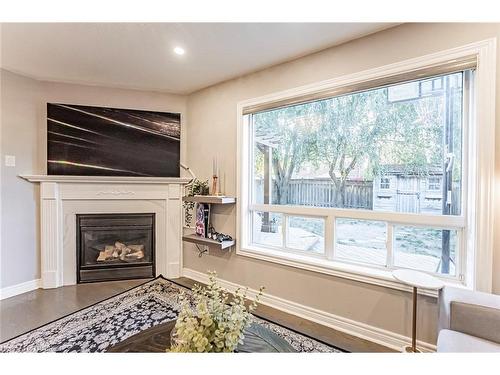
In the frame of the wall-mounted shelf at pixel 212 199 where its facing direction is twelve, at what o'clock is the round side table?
The round side table is roughly at 9 o'clock from the wall-mounted shelf.

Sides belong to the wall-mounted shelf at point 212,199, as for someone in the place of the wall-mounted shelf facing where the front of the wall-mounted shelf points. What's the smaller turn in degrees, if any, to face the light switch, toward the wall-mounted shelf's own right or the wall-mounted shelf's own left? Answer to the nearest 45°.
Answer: approximately 45° to the wall-mounted shelf's own right

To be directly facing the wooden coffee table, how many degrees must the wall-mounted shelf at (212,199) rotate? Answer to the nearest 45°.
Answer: approximately 45° to its left

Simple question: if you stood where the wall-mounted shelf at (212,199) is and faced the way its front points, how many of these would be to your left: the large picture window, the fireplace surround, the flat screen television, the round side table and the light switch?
2

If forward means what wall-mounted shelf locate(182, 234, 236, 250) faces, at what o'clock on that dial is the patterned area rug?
The patterned area rug is roughly at 12 o'clock from the wall-mounted shelf.

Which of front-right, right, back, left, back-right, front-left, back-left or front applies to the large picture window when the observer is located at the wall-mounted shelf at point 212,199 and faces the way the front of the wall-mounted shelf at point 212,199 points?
left

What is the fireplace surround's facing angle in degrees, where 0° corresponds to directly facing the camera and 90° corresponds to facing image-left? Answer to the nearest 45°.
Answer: approximately 0°

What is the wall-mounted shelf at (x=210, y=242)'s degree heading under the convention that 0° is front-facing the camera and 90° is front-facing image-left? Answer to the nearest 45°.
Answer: approximately 45°

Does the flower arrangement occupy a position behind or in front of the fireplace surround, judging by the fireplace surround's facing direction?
in front

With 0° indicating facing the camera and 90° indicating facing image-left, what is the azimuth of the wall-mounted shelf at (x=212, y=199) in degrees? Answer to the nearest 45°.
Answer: approximately 45°

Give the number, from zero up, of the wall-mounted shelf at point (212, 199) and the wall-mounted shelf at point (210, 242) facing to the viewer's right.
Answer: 0

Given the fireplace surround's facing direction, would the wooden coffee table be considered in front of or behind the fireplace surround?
in front

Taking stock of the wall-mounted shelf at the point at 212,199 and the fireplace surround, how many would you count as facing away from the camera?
0
